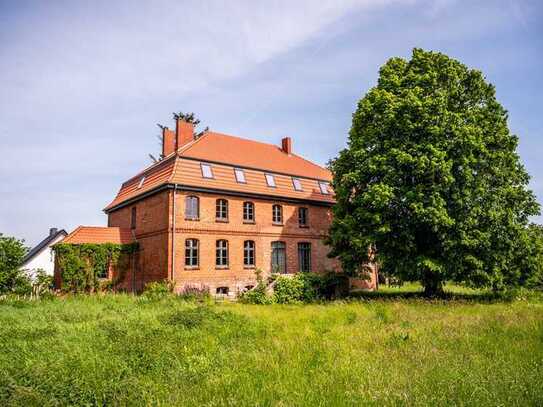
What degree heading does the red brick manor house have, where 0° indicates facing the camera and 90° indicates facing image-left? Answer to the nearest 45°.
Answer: approximately 315°

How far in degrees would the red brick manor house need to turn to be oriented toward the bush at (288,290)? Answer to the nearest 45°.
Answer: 0° — it already faces it

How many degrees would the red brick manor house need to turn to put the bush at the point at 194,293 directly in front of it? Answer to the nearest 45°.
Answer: approximately 45° to its right

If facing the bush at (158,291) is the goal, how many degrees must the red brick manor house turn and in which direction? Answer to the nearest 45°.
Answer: approximately 90° to its right

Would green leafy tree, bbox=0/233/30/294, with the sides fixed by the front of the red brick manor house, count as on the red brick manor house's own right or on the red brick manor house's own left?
on the red brick manor house's own right
